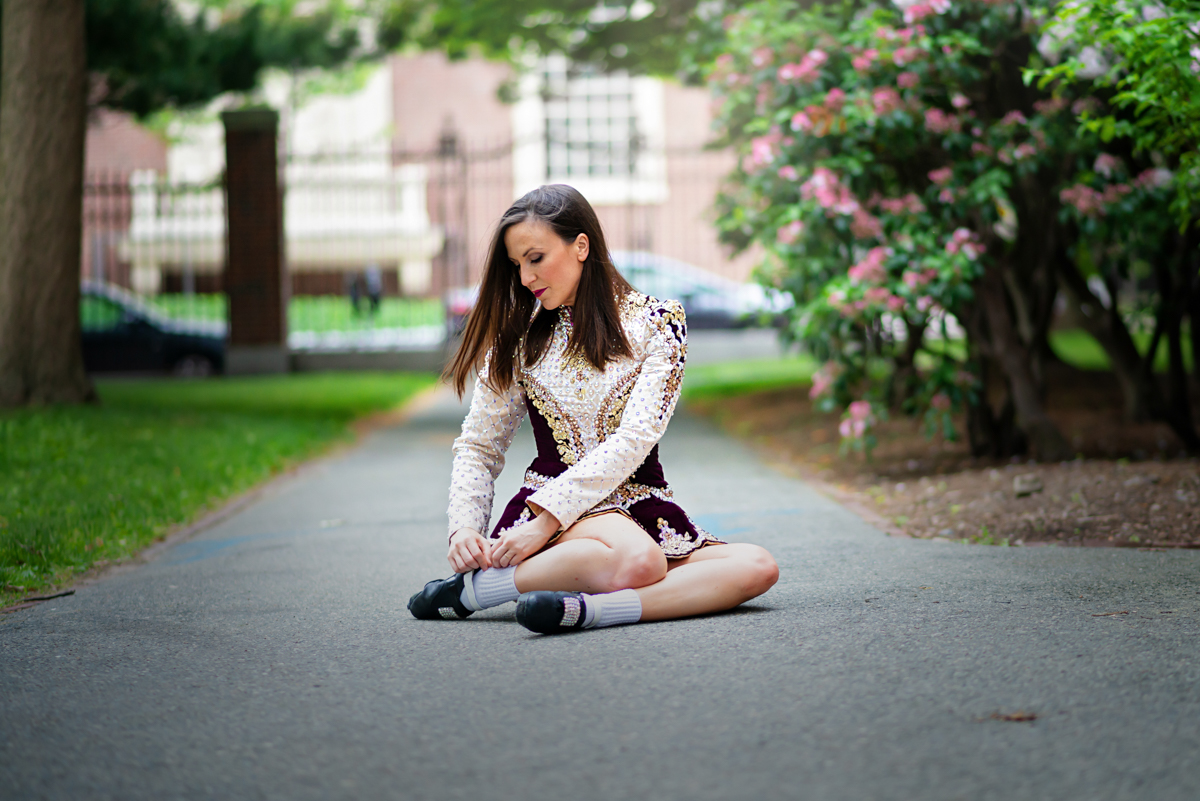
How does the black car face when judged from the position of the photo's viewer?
facing to the right of the viewer

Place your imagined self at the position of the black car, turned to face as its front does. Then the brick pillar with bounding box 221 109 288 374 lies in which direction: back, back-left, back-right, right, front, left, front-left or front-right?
front-right

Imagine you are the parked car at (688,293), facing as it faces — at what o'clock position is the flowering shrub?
The flowering shrub is roughly at 3 o'clock from the parked car.

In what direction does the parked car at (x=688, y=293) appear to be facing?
to the viewer's right

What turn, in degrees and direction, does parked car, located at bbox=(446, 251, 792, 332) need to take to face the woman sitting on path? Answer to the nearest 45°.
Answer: approximately 90° to its right

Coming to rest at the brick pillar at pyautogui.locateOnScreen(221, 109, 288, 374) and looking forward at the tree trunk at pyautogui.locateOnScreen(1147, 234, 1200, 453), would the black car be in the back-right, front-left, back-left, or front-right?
back-right

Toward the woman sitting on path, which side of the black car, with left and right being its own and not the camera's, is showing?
right

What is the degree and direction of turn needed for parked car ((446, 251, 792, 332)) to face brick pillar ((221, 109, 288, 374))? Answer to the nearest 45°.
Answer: approximately 135° to its right
